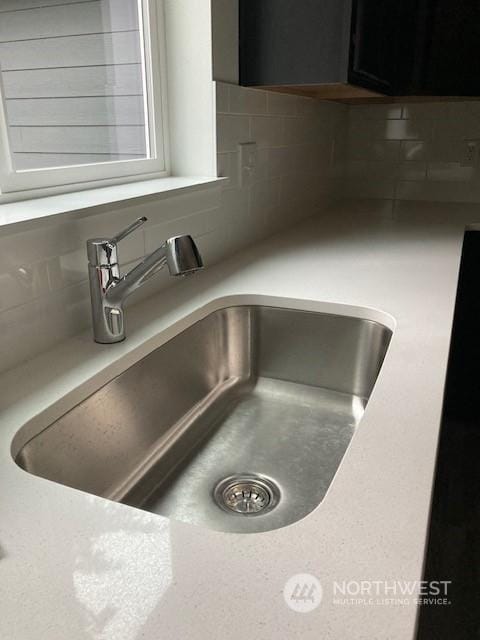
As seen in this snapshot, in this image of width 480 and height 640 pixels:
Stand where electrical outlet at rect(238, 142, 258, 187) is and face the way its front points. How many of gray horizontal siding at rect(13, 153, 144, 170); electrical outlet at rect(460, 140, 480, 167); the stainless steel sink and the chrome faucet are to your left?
1

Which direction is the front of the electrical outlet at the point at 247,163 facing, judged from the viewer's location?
facing the viewer and to the right of the viewer

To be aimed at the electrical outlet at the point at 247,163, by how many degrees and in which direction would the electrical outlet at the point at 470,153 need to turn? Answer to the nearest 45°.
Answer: approximately 45° to its right

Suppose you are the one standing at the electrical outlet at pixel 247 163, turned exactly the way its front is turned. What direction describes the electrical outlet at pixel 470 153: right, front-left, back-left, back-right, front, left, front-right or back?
left

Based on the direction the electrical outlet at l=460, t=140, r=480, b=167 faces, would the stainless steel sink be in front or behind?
in front

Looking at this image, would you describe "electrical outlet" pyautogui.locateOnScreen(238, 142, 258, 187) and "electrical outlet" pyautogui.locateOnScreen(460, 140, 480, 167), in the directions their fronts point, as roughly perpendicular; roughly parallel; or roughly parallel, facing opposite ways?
roughly perpendicular

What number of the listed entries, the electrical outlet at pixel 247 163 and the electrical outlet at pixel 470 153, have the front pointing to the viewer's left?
0

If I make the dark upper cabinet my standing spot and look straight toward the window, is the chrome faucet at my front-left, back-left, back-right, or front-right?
front-left

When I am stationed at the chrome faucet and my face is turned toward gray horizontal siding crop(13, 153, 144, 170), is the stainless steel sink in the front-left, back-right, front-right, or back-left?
back-right

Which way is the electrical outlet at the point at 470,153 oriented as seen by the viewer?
toward the camera
